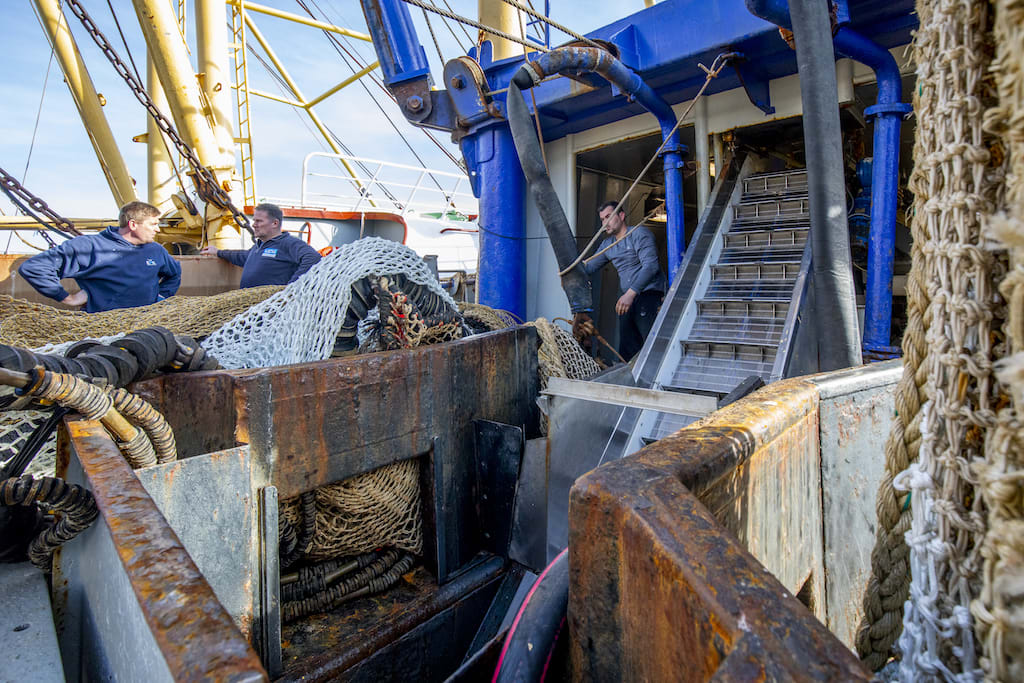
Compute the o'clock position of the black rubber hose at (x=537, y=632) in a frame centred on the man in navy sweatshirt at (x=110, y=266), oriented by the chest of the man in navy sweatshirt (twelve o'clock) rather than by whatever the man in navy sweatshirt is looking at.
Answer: The black rubber hose is roughly at 1 o'clock from the man in navy sweatshirt.

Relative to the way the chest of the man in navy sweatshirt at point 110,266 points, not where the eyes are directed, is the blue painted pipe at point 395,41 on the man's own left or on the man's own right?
on the man's own left

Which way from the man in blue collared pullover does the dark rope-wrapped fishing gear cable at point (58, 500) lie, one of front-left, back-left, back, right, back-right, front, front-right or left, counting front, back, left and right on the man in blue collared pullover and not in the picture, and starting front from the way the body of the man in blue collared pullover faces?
front-left

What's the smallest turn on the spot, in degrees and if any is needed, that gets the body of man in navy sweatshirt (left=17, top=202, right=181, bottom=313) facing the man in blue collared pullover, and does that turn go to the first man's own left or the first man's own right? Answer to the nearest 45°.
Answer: approximately 45° to the first man's own left

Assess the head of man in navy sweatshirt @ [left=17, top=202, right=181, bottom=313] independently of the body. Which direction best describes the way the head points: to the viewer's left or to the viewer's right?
to the viewer's right

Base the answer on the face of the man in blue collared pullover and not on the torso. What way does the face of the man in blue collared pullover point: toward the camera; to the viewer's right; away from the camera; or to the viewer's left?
to the viewer's left

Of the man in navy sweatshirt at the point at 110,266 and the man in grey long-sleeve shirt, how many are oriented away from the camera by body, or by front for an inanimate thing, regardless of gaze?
0

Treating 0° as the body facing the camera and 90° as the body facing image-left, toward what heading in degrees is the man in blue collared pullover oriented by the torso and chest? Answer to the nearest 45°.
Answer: approximately 45°

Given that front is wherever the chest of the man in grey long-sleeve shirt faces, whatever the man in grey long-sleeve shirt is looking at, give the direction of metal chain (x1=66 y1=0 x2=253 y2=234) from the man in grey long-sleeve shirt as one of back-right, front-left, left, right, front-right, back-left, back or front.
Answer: front-right

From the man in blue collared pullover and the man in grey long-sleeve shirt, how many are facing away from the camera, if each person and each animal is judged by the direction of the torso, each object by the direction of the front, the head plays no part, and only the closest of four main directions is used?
0

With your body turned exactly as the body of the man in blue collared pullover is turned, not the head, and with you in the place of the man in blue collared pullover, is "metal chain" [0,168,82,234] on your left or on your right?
on your right

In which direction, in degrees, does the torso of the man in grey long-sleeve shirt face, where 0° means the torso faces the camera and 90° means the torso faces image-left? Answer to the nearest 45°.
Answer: approximately 45°

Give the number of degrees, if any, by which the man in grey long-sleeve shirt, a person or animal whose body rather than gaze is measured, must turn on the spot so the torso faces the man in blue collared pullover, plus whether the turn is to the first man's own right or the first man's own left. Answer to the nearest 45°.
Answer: approximately 45° to the first man's own right
